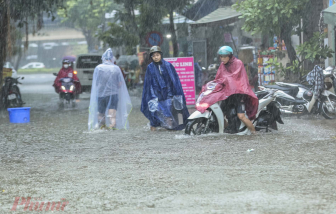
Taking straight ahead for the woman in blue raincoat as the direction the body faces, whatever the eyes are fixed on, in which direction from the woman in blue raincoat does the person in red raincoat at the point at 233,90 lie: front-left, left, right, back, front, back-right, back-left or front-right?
front-left

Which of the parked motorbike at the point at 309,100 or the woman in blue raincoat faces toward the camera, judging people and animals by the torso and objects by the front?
the woman in blue raincoat

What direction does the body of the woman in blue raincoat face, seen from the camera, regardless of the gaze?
toward the camera

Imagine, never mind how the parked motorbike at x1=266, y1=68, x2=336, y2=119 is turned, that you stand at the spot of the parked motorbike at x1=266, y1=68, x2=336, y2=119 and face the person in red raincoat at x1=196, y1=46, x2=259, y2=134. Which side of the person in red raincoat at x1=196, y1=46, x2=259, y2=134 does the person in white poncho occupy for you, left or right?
right

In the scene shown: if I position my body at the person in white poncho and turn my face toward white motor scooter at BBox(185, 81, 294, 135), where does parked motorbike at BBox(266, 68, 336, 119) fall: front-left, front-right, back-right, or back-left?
front-left

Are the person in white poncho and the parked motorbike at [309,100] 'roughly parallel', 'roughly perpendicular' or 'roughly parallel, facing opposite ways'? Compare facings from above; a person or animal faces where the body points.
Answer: roughly perpendicular
